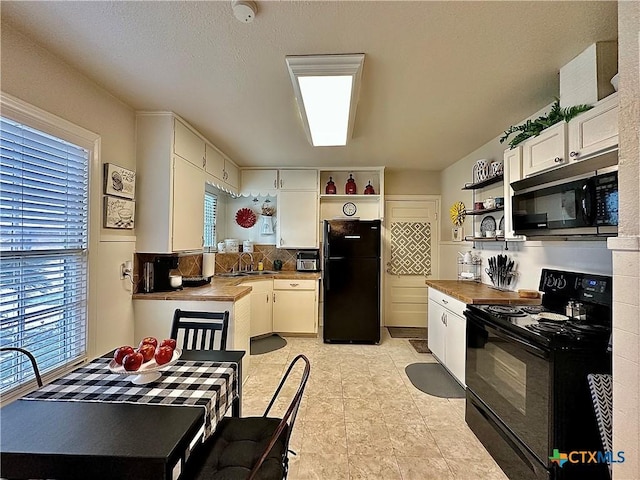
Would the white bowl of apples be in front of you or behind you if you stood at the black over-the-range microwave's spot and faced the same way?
in front

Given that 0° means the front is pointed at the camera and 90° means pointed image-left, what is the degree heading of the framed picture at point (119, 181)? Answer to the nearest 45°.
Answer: approximately 315°

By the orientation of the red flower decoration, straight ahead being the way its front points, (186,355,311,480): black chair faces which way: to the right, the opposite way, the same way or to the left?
to the right

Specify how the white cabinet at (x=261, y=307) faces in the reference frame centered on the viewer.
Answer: facing the viewer and to the right of the viewer

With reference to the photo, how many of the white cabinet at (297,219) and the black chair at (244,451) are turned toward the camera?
1

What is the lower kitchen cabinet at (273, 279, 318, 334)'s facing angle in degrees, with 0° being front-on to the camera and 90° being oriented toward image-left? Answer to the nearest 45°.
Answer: approximately 0°

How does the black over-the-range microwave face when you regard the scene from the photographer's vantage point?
facing the viewer and to the left of the viewer

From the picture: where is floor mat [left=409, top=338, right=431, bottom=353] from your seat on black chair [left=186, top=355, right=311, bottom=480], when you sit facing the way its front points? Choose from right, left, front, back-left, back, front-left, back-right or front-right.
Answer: back-right

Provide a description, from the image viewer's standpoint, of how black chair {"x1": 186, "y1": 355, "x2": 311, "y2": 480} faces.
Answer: facing to the left of the viewer

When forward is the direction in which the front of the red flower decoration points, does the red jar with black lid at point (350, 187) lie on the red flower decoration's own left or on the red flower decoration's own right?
on the red flower decoration's own left

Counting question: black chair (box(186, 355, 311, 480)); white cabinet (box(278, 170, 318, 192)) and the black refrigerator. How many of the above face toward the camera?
2

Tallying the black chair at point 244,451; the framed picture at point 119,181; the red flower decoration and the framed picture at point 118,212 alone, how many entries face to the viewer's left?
1

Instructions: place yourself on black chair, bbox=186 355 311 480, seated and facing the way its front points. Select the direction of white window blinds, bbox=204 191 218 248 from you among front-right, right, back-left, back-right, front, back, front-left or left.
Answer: right

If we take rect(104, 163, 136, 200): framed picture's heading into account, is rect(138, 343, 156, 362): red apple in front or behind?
in front
